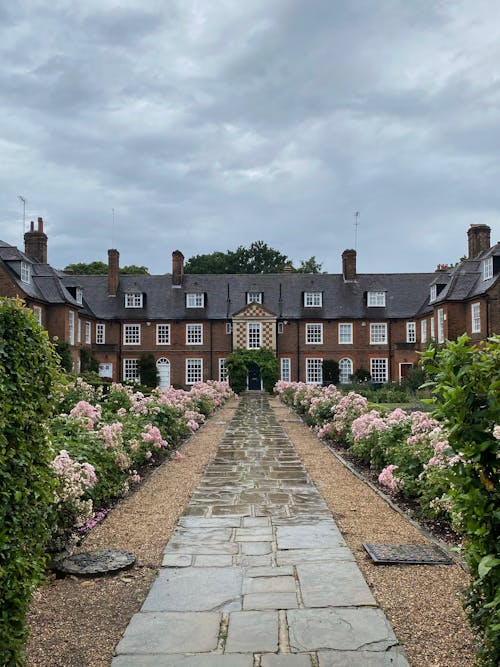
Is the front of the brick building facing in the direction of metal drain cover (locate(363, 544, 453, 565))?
yes

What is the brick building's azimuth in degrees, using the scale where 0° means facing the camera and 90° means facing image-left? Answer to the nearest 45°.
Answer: approximately 0°

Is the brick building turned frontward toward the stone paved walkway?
yes

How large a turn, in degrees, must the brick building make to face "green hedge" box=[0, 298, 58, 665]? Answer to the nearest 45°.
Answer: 0° — it already faces it

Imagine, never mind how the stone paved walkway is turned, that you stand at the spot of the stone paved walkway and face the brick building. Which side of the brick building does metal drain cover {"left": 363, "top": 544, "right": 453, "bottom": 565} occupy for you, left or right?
right
